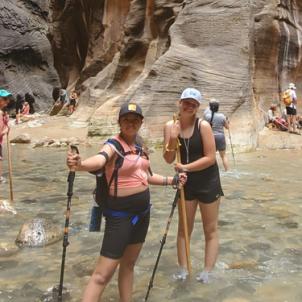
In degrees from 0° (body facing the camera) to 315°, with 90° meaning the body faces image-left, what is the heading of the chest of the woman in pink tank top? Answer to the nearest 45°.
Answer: approximately 315°

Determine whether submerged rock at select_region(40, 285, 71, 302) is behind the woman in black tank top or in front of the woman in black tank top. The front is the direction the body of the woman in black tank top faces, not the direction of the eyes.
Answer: in front

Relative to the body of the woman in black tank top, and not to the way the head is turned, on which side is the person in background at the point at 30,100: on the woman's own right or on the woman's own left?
on the woman's own right

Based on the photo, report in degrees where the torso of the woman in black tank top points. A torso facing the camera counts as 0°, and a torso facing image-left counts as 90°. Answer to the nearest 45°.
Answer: approximately 45°

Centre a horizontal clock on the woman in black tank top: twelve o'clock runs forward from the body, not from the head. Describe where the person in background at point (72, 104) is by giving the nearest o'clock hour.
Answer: The person in background is roughly at 4 o'clock from the woman in black tank top.

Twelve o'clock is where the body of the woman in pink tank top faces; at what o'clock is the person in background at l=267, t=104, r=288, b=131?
The person in background is roughly at 8 o'clock from the woman in pink tank top.
